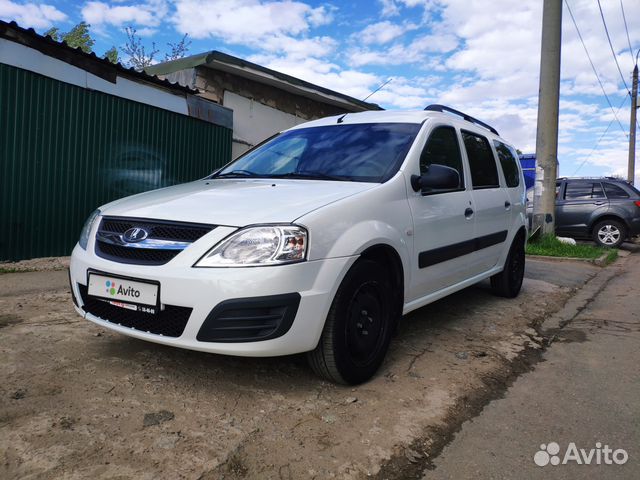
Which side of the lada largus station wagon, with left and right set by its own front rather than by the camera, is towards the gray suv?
back

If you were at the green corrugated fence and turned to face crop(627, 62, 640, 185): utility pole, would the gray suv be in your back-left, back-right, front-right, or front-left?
front-right

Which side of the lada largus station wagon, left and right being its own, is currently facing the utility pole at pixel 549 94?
back

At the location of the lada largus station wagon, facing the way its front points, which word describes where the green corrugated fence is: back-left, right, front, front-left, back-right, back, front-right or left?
right

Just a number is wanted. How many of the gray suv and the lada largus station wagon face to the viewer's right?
0

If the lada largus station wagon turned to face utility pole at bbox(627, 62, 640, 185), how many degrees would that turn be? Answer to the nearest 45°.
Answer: approximately 180°

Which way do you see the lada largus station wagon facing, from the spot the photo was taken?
facing the viewer and to the left of the viewer

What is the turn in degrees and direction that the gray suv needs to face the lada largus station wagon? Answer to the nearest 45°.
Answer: approximately 90° to its left

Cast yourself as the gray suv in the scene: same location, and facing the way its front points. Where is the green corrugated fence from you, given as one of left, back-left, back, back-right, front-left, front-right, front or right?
front-left

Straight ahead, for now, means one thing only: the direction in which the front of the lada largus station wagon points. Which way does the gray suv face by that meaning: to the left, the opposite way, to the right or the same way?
to the right

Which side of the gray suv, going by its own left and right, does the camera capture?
left
